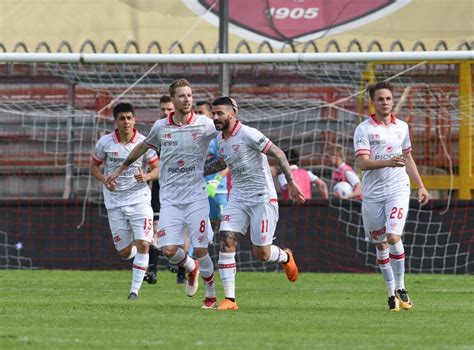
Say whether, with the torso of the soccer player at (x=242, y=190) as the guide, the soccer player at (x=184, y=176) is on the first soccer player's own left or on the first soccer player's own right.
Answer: on the first soccer player's own right

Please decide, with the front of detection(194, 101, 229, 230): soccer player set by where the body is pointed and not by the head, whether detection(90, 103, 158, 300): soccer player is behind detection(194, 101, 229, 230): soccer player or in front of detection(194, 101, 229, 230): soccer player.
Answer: in front

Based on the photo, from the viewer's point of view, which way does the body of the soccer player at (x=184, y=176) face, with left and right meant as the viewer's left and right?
facing the viewer

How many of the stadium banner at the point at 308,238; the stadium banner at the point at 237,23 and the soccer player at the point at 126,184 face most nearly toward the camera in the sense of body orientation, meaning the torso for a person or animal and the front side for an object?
3

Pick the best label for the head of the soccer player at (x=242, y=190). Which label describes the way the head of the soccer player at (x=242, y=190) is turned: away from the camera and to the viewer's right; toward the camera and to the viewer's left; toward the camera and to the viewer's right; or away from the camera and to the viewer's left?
toward the camera and to the viewer's left

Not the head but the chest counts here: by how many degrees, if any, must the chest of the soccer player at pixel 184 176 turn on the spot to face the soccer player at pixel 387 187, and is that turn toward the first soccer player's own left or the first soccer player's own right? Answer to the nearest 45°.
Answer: approximately 90° to the first soccer player's own left

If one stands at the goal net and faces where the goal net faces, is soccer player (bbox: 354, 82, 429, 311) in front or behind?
in front

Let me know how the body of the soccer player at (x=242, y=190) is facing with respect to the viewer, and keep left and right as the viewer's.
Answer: facing the viewer and to the left of the viewer

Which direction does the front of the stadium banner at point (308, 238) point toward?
toward the camera

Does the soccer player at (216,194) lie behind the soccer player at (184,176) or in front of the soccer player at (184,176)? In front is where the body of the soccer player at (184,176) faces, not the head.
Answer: behind
